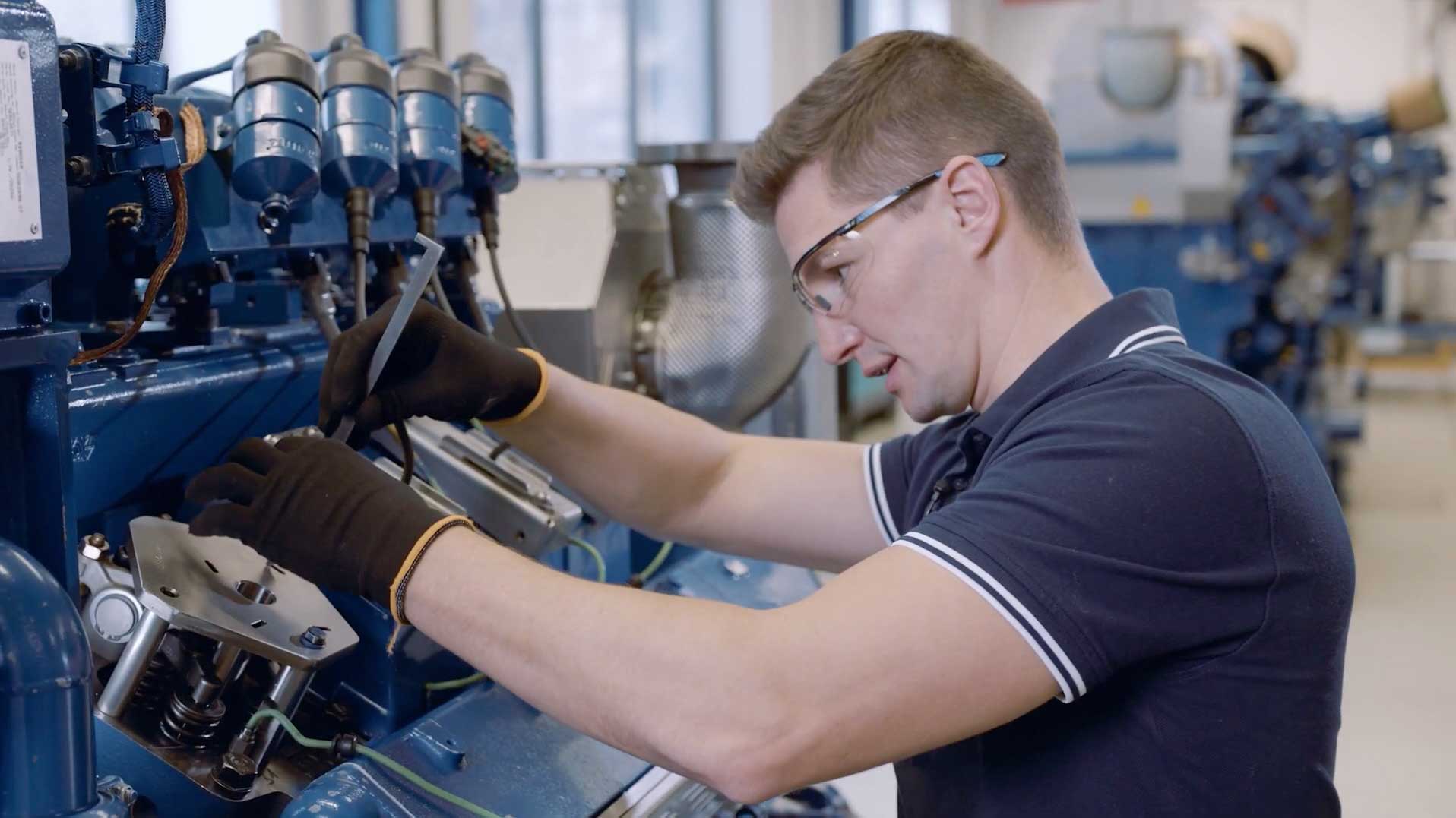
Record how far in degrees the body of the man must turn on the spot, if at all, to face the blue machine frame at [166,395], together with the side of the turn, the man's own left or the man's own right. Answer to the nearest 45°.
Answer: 0° — they already face it

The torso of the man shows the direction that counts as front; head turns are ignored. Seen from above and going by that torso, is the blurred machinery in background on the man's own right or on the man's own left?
on the man's own right

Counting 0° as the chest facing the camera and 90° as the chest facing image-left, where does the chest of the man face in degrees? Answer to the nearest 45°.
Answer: approximately 90°

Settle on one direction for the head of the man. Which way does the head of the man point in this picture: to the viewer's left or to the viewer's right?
to the viewer's left
